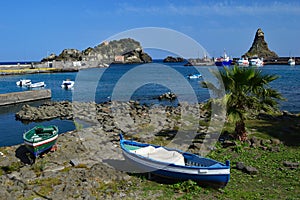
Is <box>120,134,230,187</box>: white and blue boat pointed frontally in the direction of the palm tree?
no
